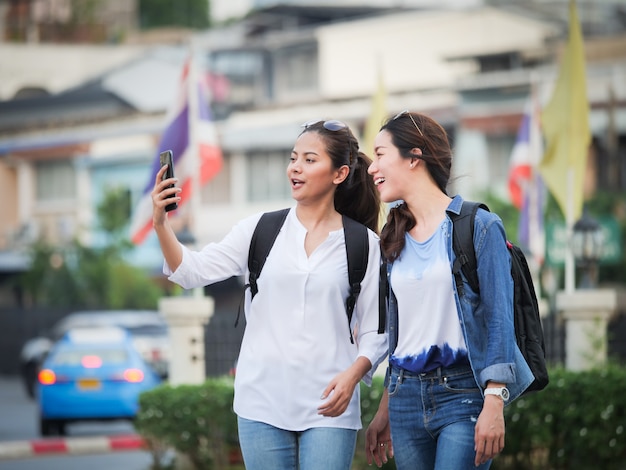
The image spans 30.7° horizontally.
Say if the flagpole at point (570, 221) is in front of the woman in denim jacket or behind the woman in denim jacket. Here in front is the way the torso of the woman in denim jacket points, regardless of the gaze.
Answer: behind

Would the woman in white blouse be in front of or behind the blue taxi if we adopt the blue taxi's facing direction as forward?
behind

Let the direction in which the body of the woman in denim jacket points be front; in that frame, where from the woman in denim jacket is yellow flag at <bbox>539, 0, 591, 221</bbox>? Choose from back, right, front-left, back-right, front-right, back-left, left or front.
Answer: back-right

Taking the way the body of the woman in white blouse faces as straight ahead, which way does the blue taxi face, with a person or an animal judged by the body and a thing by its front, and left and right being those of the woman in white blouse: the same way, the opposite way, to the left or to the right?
the opposite way

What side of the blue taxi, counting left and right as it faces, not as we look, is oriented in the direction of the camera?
back

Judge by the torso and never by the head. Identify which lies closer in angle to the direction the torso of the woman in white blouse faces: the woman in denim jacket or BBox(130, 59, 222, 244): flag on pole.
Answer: the woman in denim jacket

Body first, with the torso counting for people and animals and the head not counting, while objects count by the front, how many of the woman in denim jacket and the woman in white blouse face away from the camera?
0

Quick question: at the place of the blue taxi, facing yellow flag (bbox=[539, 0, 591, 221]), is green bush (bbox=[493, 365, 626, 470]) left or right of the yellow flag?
right

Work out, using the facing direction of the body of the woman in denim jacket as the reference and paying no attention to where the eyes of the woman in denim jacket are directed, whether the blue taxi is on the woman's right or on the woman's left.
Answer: on the woman's right

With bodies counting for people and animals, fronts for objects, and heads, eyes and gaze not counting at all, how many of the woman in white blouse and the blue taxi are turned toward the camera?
1

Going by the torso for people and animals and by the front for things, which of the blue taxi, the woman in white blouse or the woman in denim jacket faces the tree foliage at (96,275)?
the blue taxi

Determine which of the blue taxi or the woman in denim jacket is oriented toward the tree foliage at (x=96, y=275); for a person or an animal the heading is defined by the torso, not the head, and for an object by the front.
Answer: the blue taxi

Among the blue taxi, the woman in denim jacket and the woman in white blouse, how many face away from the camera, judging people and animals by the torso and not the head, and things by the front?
1
